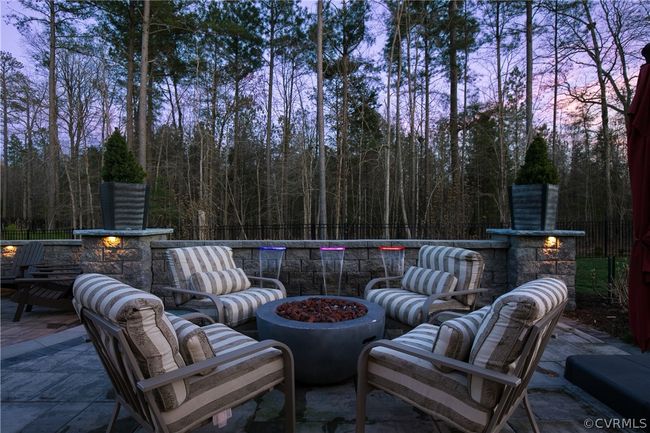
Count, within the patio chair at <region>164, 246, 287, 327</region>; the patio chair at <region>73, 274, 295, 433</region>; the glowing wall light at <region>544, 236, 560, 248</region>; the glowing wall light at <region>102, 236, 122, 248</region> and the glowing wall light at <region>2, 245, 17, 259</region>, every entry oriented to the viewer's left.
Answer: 0

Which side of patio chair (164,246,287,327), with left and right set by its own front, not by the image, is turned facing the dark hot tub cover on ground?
front

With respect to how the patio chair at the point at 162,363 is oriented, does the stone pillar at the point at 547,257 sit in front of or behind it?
in front

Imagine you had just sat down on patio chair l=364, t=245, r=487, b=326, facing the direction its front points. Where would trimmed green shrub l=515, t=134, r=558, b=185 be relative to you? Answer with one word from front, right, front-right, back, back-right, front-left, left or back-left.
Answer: back

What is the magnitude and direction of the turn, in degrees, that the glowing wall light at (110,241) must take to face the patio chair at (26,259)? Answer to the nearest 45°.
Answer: approximately 135° to its right

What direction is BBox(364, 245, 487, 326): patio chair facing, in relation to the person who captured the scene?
facing the viewer and to the left of the viewer

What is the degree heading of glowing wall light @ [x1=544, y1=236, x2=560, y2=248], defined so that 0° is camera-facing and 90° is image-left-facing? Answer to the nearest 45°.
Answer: approximately 0°

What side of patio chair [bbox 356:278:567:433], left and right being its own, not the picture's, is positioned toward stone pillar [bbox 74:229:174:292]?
front

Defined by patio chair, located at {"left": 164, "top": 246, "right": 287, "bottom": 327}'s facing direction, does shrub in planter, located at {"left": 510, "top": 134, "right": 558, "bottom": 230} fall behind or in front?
in front

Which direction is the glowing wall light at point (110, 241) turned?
toward the camera

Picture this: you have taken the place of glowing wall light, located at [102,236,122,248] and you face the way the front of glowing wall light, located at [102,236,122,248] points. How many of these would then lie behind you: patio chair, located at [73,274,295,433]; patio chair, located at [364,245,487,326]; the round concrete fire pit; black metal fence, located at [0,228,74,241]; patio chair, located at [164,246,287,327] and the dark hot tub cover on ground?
1

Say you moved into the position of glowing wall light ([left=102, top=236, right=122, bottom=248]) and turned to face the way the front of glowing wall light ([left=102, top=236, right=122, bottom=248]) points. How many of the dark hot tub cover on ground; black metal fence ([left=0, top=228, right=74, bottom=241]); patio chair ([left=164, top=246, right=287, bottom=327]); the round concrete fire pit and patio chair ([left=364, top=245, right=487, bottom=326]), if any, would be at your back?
1

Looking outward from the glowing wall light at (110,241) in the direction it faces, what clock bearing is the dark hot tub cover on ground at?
The dark hot tub cover on ground is roughly at 11 o'clock from the glowing wall light.

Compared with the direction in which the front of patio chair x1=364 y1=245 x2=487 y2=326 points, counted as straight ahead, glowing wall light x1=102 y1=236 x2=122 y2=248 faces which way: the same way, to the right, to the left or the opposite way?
to the left
